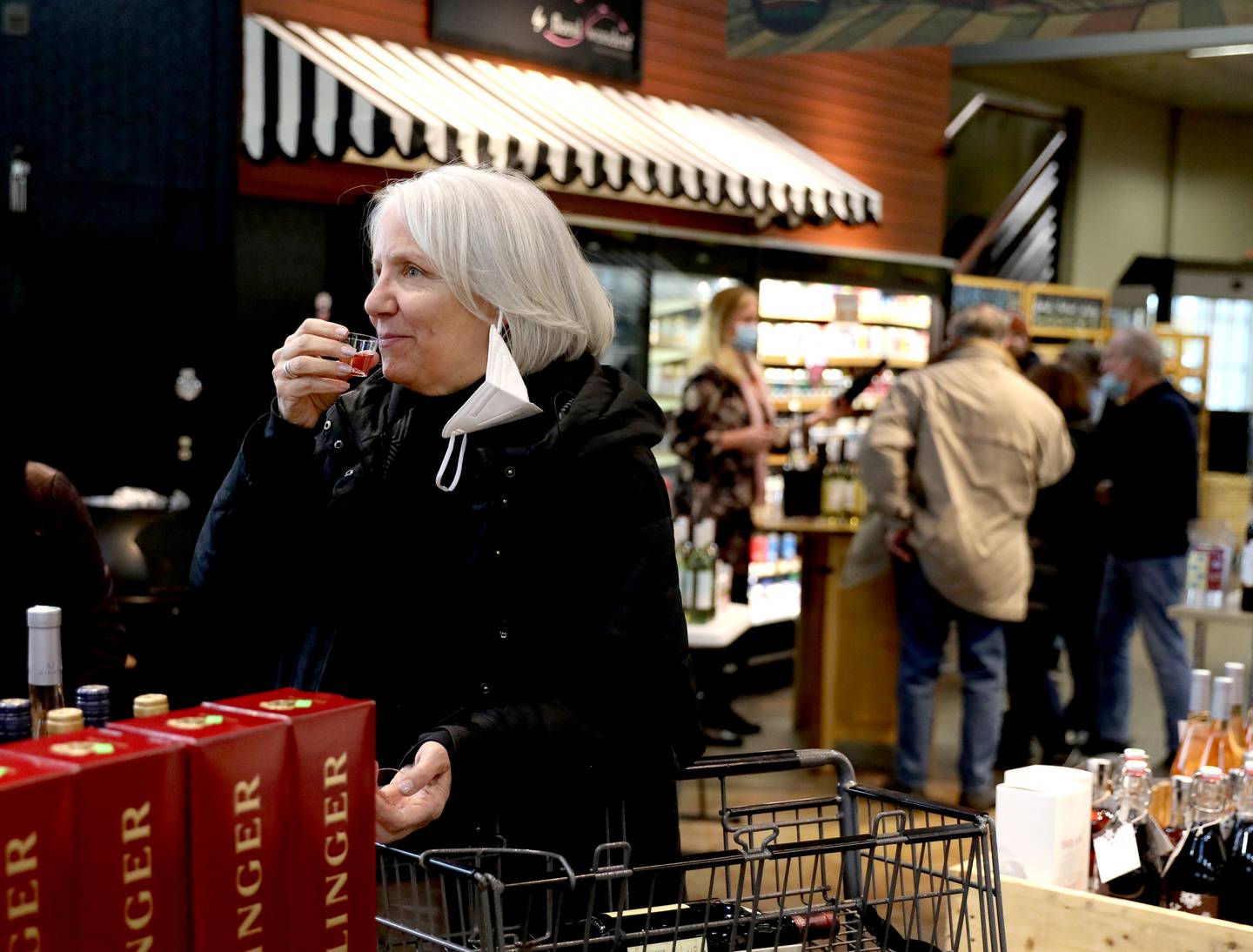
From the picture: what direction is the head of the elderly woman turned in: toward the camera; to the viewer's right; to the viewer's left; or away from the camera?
to the viewer's left

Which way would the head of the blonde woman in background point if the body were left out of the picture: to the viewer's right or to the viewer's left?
to the viewer's right

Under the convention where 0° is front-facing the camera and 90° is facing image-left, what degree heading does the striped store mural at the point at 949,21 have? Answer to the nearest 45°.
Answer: approximately 0°

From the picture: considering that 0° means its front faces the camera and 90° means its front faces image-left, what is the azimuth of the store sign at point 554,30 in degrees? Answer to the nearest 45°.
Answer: approximately 315°

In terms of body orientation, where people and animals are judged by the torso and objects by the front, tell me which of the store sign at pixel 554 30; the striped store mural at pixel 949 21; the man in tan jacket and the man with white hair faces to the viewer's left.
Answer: the man with white hair

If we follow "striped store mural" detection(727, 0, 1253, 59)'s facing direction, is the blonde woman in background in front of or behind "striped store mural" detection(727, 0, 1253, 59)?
behind

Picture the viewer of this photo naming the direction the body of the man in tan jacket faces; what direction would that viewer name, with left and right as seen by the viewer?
facing away from the viewer

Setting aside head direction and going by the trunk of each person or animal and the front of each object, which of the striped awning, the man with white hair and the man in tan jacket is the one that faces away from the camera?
the man in tan jacket

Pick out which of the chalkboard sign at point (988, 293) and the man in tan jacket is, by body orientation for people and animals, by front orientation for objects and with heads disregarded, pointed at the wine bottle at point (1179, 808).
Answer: the chalkboard sign

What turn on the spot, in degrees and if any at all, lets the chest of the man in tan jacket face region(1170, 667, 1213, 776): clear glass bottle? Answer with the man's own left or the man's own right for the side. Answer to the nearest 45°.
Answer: approximately 180°

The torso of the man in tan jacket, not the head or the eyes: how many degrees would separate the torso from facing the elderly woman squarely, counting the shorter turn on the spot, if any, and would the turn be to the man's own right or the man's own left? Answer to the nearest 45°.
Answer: approximately 180°

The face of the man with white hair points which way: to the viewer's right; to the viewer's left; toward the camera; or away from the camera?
to the viewer's left

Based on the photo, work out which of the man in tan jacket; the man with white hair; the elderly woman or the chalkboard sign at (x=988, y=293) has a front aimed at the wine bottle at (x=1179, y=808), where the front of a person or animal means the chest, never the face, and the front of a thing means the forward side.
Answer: the chalkboard sign
